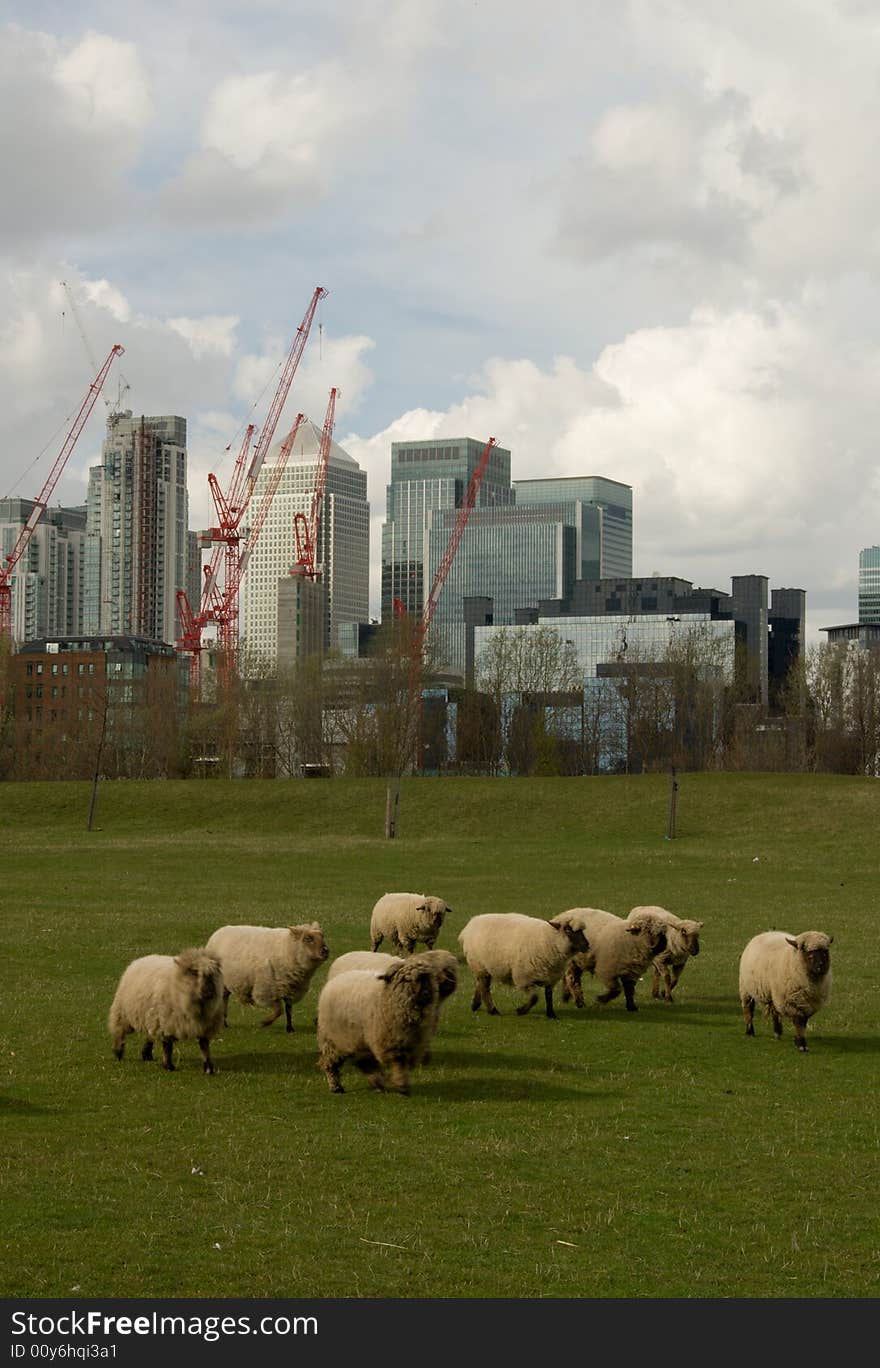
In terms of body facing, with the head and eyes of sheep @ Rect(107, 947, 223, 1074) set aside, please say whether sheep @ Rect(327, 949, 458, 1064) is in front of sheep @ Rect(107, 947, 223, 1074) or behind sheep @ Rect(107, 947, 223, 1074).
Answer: in front

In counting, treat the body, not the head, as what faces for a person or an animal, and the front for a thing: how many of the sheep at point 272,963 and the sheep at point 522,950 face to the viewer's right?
2

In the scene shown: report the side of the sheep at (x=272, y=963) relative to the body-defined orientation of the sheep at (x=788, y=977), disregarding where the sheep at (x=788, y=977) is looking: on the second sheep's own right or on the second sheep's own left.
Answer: on the second sheep's own right

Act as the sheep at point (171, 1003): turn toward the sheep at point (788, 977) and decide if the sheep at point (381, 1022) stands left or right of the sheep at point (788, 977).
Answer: right

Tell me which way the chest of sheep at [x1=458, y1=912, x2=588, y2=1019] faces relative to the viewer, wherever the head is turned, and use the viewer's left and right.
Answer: facing to the right of the viewer

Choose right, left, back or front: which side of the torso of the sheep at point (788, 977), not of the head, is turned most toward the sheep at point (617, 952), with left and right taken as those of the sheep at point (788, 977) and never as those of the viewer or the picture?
back

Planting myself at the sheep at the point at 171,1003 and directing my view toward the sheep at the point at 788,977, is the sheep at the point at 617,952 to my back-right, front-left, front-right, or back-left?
front-left

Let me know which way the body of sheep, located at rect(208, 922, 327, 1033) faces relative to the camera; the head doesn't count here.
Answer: to the viewer's right
